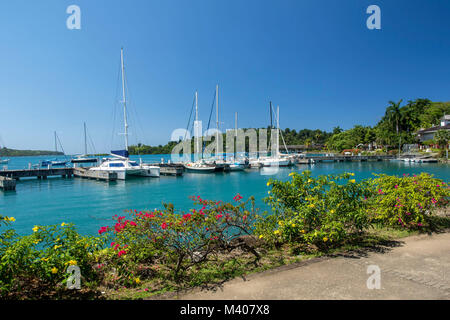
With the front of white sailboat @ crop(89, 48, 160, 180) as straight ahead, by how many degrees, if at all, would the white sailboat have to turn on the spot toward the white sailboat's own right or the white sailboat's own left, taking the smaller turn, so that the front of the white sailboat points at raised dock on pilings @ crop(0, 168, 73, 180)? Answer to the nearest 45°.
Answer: approximately 180°

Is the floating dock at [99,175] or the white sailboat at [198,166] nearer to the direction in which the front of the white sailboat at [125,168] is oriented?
the white sailboat

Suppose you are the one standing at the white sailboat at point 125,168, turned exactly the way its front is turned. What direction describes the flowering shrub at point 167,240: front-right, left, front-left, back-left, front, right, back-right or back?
front-right

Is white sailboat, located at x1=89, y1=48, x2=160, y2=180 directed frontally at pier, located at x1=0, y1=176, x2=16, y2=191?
no

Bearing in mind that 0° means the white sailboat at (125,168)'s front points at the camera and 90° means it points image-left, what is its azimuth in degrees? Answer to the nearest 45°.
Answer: approximately 315°

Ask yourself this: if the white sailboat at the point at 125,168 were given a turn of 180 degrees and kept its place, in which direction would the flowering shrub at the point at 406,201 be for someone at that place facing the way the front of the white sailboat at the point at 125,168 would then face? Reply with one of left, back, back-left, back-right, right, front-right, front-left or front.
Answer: back-left

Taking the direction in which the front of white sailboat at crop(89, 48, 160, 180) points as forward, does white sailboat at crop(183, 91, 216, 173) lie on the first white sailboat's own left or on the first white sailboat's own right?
on the first white sailboat's own left

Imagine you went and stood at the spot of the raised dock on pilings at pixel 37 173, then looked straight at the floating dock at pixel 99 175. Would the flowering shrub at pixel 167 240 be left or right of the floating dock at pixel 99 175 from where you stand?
right

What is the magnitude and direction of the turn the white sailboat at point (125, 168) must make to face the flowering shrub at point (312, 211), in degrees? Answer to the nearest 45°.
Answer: approximately 45° to its right

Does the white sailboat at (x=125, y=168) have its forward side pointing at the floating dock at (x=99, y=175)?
no
